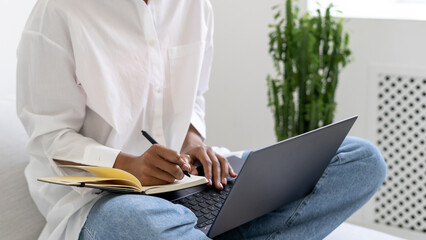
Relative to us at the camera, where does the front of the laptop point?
facing away from the viewer and to the left of the viewer

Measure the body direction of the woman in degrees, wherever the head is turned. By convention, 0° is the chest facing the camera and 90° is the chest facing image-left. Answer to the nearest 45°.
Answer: approximately 315°

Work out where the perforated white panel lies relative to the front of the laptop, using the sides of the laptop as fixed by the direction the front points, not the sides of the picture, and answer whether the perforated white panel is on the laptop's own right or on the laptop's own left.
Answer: on the laptop's own right

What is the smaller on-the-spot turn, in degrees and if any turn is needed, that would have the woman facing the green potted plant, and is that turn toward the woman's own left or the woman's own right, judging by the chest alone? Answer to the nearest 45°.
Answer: approximately 90° to the woman's own left

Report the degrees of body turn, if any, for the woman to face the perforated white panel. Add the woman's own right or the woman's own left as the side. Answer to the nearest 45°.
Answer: approximately 90° to the woman's own left

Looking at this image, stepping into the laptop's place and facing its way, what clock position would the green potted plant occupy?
The green potted plant is roughly at 2 o'clock from the laptop.
